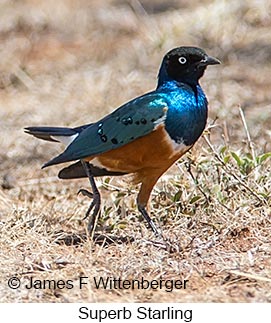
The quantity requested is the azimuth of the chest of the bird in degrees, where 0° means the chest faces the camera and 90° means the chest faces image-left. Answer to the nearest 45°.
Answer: approximately 270°
